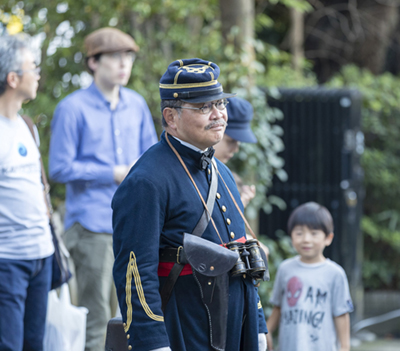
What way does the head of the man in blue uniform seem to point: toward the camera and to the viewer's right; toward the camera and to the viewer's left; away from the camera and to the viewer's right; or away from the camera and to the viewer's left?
toward the camera and to the viewer's right

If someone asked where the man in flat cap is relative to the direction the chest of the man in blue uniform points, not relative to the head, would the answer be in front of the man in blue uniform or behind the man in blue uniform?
behind

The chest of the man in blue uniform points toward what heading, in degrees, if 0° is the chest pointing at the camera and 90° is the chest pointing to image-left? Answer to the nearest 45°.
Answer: approximately 315°

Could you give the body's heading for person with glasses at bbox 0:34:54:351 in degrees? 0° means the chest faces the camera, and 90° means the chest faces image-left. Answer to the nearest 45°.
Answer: approximately 315°

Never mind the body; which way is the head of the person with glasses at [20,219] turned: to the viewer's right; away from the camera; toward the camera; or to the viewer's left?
to the viewer's right

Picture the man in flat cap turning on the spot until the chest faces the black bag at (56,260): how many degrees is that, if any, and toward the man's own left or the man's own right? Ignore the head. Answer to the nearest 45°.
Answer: approximately 90° to the man's own right

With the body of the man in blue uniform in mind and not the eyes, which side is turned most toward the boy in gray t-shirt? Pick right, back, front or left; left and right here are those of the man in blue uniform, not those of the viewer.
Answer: left

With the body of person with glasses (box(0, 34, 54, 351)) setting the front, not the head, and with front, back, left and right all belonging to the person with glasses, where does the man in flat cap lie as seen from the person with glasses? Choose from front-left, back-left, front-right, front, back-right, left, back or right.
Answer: left

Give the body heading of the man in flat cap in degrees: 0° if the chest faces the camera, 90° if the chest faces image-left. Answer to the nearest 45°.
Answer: approximately 315°
